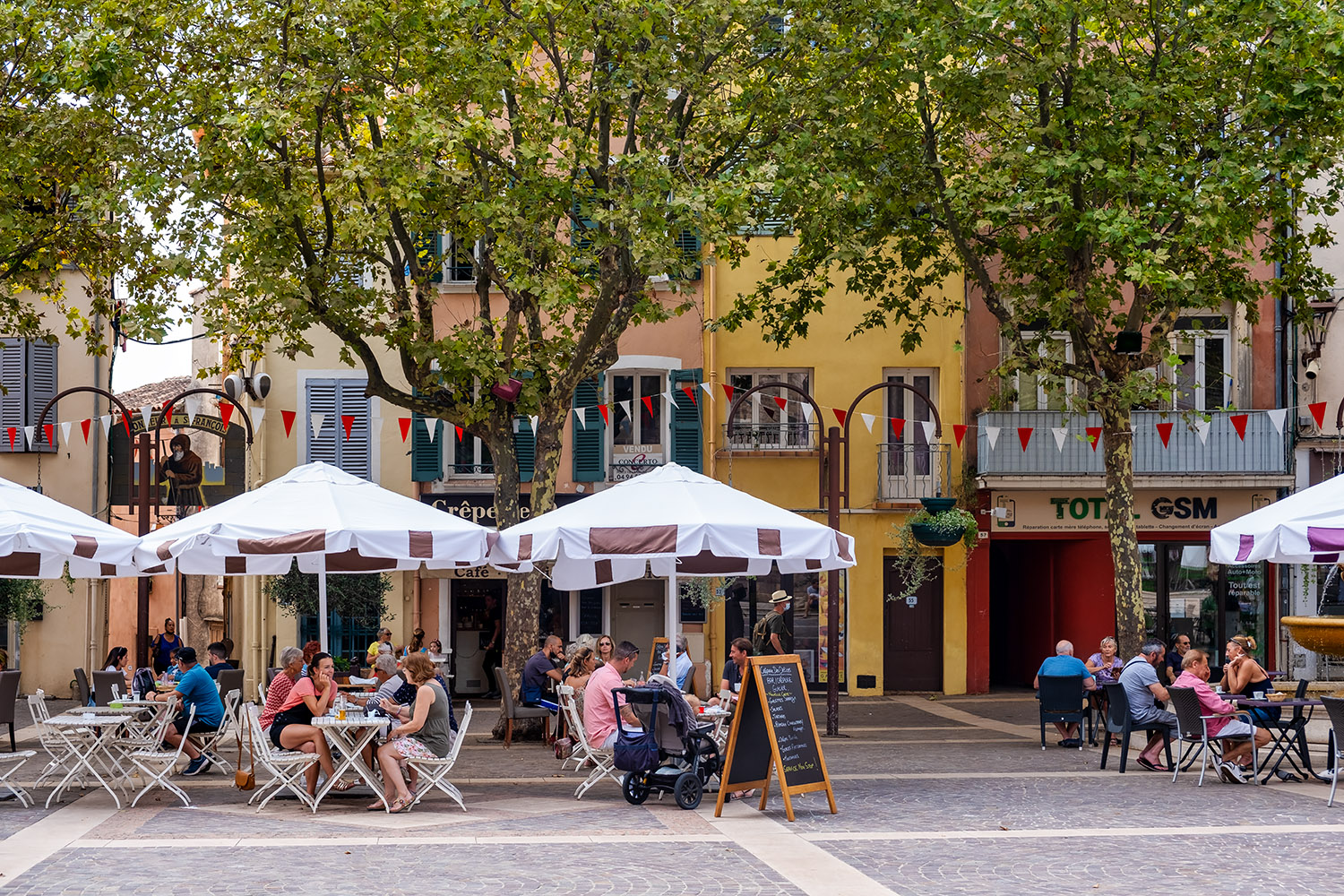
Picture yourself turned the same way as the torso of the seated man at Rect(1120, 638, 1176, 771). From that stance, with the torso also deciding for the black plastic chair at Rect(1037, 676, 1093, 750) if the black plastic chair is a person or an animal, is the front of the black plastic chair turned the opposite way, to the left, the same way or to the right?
to the left

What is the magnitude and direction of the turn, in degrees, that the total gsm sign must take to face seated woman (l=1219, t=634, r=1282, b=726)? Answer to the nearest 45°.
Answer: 0° — it already faces them

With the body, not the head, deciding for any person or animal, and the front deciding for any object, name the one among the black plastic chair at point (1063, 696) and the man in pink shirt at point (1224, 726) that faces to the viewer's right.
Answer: the man in pink shirt

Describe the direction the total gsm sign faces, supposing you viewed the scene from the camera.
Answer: facing the viewer

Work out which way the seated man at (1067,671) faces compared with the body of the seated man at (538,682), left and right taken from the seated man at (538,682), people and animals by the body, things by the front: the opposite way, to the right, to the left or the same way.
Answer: to the left

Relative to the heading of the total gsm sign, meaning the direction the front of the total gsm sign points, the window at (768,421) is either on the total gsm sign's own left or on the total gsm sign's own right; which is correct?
on the total gsm sign's own right

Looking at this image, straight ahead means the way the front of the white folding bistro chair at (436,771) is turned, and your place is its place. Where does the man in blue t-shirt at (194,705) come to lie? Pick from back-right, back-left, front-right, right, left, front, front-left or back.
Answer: front-right

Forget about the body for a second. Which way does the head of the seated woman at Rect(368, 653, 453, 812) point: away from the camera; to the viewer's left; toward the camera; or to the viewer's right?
to the viewer's left

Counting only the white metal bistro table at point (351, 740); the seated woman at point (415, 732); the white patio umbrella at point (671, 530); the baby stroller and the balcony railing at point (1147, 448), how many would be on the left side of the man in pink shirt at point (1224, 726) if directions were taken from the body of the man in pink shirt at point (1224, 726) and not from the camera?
1

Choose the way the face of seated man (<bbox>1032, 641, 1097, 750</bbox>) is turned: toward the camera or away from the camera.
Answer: away from the camera

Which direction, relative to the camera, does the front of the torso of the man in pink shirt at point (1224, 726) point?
to the viewer's right

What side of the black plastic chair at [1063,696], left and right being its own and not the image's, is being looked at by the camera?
back

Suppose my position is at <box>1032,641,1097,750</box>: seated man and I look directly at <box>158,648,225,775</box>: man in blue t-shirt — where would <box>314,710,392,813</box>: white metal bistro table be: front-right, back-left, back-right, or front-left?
front-left

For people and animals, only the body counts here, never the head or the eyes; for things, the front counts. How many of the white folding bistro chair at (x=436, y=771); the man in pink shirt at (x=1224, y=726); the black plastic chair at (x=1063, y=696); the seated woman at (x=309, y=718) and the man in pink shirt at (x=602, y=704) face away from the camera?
1

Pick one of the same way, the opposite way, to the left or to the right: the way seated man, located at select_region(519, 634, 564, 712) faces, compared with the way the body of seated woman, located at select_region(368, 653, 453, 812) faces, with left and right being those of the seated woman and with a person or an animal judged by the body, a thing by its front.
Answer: the opposite way

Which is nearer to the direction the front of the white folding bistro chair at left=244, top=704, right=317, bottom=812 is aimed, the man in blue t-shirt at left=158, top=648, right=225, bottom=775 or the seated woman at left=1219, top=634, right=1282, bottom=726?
the seated woman
